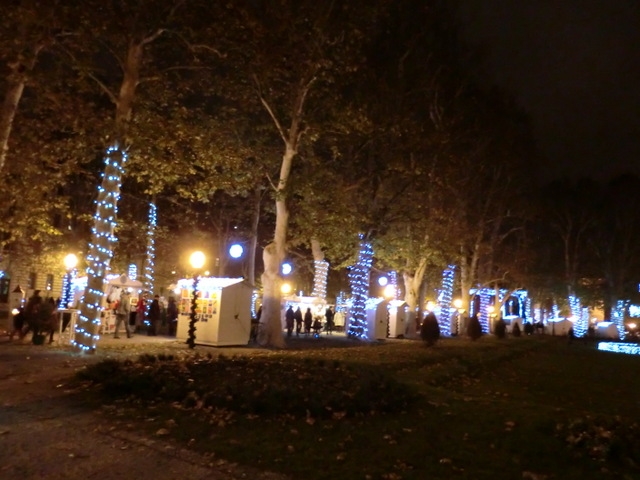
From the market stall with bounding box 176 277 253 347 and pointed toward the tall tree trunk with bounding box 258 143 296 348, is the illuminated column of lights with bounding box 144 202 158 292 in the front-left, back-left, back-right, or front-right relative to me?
back-left

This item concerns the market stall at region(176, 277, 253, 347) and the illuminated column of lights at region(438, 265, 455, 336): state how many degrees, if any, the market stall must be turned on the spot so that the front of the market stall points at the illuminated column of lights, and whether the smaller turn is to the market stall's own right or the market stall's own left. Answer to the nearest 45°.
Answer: approximately 180°

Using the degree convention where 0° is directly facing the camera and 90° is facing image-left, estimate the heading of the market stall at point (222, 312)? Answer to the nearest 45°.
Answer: approximately 45°

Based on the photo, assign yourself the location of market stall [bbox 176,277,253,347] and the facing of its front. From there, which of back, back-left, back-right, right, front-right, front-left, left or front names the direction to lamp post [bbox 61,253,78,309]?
right

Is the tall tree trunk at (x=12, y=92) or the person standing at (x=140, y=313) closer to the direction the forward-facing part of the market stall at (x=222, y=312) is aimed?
the tall tree trunk

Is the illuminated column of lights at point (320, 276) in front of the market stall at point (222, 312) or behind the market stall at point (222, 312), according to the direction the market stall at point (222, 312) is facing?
behind

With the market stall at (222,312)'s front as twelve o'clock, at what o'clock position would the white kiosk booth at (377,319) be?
The white kiosk booth is roughly at 6 o'clock from the market stall.

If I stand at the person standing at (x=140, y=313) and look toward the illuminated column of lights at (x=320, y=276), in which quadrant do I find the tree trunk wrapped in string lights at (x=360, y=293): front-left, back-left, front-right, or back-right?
front-right

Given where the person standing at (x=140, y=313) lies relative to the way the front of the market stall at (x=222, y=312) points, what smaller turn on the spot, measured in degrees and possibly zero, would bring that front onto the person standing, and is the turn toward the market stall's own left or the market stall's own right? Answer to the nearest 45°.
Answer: approximately 90° to the market stall's own right

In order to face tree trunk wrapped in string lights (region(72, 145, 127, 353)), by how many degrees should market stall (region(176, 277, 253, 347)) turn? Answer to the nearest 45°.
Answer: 0° — it already faces it

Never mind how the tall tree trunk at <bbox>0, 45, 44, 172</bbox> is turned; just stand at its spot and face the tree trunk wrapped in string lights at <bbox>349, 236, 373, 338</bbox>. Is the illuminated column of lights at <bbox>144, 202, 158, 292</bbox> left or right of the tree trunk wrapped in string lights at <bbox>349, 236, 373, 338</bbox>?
left

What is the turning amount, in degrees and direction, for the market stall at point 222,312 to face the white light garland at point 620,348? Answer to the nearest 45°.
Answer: approximately 180°

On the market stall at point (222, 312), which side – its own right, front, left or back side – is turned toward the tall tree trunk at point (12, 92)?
front

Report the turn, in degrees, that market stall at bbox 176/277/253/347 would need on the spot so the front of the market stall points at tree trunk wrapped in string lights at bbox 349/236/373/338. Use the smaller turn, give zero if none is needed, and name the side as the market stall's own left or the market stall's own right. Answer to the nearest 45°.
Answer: approximately 180°

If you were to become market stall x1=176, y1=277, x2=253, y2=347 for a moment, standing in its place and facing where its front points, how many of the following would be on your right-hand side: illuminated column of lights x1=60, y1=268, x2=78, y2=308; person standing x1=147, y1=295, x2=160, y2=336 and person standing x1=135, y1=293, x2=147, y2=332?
3

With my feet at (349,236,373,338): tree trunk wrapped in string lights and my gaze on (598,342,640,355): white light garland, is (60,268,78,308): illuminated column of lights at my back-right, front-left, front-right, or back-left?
back-left

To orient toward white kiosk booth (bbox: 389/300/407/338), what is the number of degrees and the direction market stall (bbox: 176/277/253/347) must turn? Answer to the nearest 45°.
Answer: approximately 180°

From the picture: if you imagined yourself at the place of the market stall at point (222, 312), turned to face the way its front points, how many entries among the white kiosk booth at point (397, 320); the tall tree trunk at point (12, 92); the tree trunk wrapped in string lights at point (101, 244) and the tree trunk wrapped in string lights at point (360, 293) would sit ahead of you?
2
